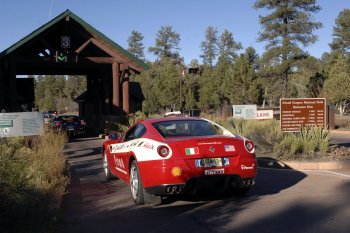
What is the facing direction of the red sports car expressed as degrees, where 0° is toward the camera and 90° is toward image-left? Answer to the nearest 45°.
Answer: approximately 135°

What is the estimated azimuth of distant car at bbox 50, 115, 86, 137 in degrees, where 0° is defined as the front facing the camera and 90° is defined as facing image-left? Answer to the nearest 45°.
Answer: approximately 135°

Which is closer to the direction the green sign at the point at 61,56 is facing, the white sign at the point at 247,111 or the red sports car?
the red sports car

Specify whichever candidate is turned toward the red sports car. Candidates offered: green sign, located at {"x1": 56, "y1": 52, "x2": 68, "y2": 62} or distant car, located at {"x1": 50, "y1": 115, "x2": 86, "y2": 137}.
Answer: the green sign

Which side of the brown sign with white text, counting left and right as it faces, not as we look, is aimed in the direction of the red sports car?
front

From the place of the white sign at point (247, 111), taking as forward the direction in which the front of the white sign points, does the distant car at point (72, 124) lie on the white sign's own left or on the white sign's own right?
on the white sign's own right

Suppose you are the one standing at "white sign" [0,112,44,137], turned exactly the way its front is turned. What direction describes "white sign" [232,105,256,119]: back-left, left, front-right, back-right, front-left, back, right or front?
back-left

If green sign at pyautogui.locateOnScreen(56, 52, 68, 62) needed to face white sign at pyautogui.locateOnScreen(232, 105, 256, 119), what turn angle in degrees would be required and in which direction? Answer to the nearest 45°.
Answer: approximately 90° to its left

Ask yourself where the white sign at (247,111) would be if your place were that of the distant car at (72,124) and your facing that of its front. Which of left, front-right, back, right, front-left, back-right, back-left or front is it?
back-right

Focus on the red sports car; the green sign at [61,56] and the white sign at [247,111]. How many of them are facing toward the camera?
2
